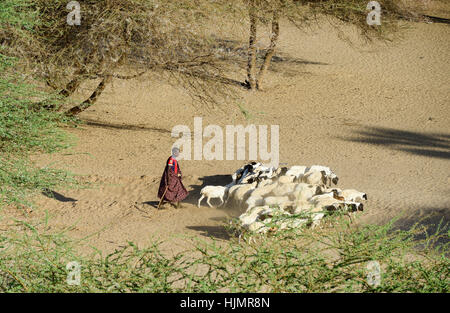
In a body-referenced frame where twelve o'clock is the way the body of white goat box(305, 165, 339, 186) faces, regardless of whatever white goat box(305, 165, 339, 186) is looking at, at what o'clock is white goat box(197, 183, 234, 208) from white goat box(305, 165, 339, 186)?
white goat box(197, 183, 234, 208) is roughly at 5 o'clock from white goat box(305, 165, 339, 186).

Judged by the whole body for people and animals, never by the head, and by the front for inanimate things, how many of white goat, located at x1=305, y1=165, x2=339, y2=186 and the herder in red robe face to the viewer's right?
2

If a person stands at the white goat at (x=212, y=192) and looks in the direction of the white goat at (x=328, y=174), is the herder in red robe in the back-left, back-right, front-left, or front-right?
back-left

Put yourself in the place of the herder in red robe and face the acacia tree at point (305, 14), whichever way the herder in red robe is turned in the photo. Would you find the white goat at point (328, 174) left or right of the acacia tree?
right

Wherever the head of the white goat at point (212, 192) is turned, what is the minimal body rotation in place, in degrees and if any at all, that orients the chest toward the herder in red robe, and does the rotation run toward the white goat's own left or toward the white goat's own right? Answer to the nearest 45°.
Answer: approximately 180°

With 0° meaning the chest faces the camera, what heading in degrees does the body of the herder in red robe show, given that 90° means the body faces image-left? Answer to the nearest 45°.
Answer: approximately 270°

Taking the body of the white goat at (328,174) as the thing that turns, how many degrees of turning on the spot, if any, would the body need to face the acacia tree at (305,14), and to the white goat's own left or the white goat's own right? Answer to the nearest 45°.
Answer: approximately 90° to the white goat's own left

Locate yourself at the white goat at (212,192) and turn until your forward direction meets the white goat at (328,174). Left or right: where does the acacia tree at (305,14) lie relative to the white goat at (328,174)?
left

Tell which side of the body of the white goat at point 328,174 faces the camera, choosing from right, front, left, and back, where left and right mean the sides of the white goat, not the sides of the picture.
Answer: right

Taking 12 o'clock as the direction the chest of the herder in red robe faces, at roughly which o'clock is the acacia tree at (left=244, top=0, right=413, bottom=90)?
The acacia tree is roughly at 10 o'clock from the herder in red robe.
